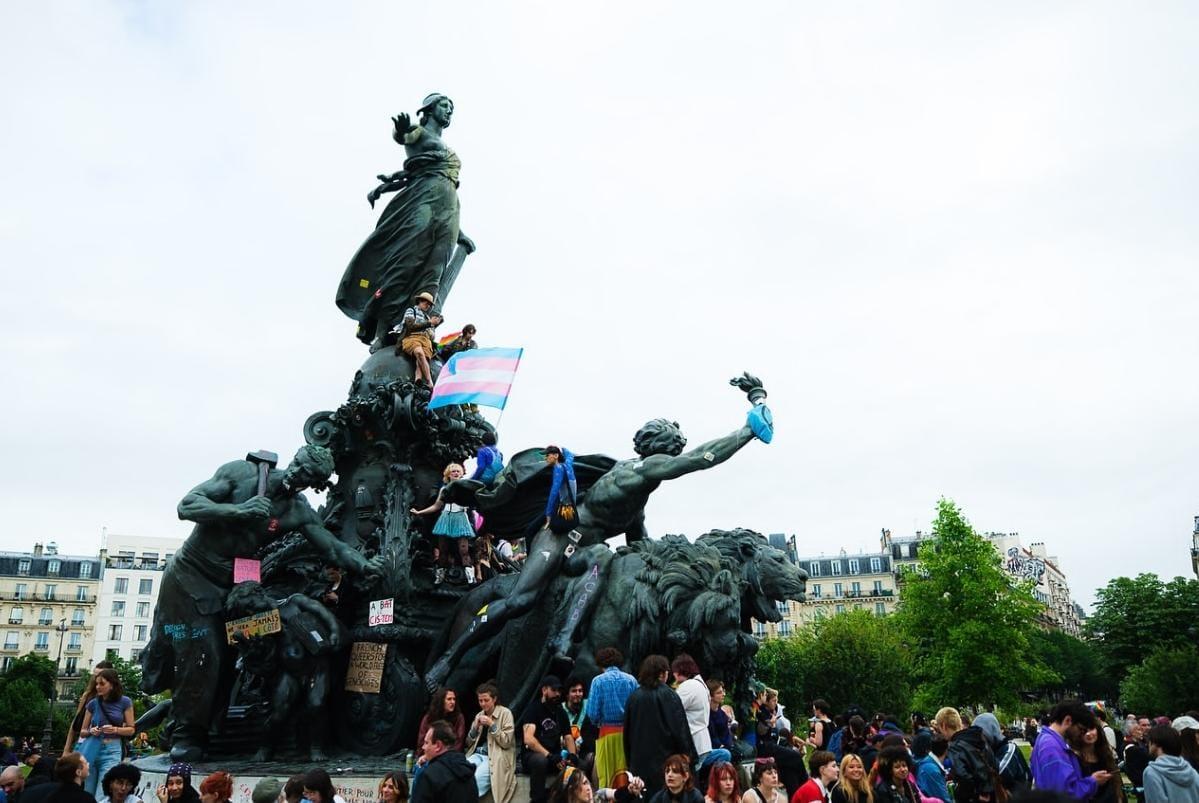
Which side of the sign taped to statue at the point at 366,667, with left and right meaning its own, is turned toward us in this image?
front

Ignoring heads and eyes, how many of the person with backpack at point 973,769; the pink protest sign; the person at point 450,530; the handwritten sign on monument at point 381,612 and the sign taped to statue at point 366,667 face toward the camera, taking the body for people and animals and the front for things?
4

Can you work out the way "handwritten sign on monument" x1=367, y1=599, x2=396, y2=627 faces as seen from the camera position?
facing the viewer

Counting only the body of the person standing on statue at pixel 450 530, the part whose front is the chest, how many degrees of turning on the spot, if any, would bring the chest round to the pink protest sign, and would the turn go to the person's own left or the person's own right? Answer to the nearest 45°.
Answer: approximately 45° to the person's own right

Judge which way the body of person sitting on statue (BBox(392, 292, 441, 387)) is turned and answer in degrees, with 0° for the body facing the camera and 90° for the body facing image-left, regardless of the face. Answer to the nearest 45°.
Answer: approximately 315°

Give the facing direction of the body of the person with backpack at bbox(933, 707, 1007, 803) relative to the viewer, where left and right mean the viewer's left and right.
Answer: facing away from the viewer and to the left of the viewer

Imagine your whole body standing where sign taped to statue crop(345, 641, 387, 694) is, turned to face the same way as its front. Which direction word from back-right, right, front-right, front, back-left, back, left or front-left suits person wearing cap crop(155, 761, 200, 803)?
front

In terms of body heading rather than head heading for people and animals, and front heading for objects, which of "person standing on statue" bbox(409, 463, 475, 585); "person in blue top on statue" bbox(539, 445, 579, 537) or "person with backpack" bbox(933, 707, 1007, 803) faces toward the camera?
"person standing on statue" bbox(409, 463, 475, 585)

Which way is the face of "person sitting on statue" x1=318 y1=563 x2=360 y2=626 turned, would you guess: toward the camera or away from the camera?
toward the camera

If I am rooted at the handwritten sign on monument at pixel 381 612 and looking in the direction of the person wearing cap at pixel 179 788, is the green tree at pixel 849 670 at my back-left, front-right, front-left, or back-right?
back-left

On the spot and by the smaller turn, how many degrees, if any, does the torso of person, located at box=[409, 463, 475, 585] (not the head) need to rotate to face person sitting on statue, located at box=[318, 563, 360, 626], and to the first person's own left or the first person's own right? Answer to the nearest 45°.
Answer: approximately 45° to the first person's own right

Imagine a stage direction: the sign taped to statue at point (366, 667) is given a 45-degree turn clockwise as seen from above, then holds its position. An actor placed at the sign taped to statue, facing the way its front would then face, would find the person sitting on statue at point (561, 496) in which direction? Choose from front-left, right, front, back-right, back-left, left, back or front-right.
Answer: left

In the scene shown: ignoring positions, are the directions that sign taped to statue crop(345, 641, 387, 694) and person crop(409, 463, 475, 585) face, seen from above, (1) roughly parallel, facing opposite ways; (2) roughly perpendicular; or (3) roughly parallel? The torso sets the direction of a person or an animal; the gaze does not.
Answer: roughly parallel

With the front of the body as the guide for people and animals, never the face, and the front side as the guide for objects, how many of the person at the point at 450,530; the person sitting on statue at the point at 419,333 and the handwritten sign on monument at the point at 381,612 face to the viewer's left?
0
